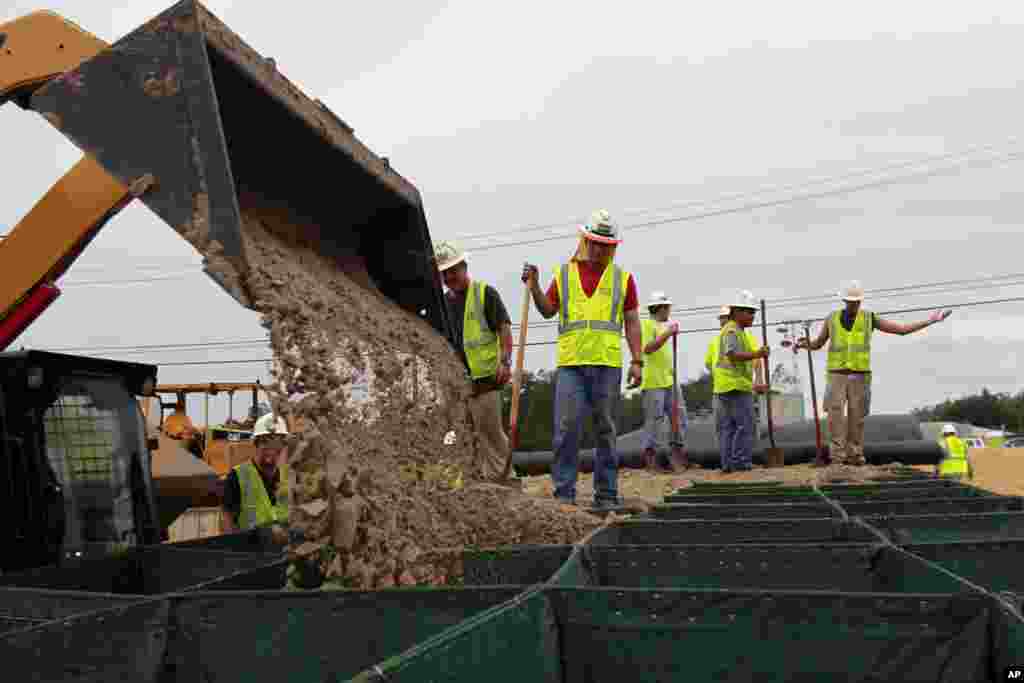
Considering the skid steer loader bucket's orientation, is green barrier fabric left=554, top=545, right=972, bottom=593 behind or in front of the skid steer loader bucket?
in front

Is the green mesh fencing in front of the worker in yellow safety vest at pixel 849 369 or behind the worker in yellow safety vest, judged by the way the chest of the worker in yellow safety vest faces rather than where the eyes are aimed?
in front

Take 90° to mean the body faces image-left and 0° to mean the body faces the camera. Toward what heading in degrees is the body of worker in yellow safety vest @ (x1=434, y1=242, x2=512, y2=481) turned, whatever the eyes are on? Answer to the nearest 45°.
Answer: approximately 45°

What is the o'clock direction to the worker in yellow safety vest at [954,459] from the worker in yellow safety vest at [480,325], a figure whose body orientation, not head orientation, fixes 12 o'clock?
the worker in yellow safety vest at [954,459] is roughly at 6 o'clock from the worker in yellow safety vest at [480,325].

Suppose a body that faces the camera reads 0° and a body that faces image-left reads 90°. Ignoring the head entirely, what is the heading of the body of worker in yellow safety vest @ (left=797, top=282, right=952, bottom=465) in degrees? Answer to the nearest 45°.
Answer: approximately 0°

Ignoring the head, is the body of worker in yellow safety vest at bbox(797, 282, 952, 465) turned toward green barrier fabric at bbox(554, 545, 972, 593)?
yes

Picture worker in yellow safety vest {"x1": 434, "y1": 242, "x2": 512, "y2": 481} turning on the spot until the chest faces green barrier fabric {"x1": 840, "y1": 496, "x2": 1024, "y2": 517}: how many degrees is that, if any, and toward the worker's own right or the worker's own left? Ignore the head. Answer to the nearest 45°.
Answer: approximately 90° to the worker's own left

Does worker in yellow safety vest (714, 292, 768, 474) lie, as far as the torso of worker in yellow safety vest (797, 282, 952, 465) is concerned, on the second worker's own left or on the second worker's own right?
on the second worker's own right

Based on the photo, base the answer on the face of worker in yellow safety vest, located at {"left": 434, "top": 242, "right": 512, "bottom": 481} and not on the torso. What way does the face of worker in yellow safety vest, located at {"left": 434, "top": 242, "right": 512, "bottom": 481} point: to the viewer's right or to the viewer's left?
to the viewer's left
